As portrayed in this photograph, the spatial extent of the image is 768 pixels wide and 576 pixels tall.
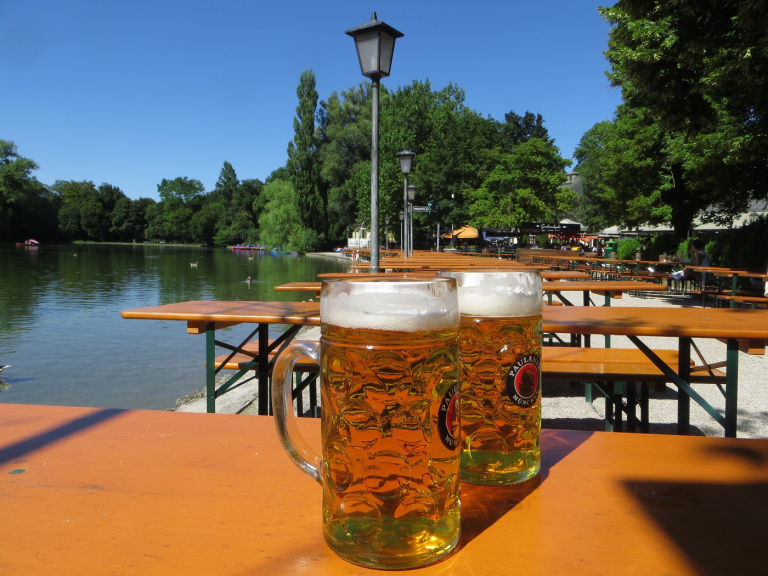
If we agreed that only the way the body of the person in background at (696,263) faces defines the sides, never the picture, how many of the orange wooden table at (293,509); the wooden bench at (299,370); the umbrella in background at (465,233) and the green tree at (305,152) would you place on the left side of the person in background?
2

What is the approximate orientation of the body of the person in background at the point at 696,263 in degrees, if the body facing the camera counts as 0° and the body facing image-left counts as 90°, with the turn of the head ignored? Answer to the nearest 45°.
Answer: approximately 90°

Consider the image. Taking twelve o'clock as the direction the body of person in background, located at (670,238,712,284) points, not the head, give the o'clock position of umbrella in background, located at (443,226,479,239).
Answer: The umbrella in background is roughly at 2 o'clock from the person in background.

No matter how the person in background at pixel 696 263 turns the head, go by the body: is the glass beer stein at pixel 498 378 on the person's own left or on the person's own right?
on the person's own left

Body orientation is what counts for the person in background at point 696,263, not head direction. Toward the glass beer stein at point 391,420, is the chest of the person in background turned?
no

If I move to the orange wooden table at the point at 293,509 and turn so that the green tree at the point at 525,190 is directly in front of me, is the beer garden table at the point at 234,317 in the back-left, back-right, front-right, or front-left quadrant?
front-left

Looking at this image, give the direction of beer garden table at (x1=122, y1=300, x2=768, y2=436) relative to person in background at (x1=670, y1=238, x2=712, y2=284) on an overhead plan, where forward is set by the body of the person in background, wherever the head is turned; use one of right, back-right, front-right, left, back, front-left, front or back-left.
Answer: left

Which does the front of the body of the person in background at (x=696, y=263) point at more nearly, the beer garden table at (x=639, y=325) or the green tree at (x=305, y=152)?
the green tree

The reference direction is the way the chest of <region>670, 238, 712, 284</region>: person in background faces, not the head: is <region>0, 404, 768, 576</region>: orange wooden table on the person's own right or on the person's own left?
on the person's own left

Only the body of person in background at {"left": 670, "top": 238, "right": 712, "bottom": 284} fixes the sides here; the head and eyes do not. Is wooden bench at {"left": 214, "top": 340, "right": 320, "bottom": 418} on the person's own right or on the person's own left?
on the person's own left

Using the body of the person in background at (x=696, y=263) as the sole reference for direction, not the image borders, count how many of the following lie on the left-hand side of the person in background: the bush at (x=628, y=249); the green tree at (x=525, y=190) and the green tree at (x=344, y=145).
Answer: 0

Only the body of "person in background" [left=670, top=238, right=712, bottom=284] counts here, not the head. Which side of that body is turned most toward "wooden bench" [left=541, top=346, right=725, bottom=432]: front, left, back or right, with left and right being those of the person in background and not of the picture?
left
